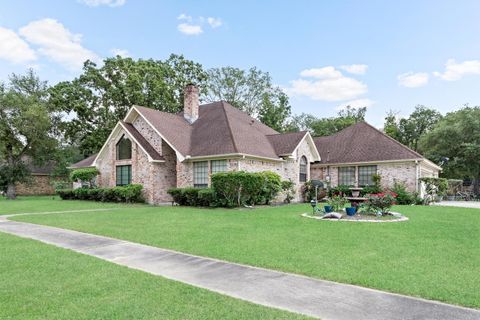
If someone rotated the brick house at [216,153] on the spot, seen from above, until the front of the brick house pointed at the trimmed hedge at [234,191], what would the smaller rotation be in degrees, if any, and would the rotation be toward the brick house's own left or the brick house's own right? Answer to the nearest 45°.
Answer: approximately 45° to the brick house's own left

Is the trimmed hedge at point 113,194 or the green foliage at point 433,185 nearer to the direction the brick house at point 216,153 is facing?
the trimmed hedge

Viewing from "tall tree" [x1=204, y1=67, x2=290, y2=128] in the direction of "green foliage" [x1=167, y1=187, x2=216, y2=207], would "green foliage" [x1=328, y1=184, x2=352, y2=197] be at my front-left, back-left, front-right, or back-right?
front-left

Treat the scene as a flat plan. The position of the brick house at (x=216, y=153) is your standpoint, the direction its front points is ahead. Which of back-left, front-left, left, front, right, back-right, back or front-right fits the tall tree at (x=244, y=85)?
back-right

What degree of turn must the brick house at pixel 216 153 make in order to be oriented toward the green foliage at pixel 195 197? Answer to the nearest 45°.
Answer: approximately 45° to its left

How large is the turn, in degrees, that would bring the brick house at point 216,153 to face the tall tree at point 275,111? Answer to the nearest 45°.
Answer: approximately 135° to its right

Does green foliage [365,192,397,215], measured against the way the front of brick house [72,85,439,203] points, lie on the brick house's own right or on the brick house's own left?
on the brick house's own left

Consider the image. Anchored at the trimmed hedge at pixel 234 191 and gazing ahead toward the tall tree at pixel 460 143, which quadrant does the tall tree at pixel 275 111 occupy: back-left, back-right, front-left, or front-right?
front-left

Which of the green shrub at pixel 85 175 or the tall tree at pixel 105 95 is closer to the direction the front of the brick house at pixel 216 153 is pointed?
the green shrub

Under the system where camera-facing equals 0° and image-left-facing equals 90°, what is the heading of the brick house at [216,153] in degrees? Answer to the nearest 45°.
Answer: approximately 45°
